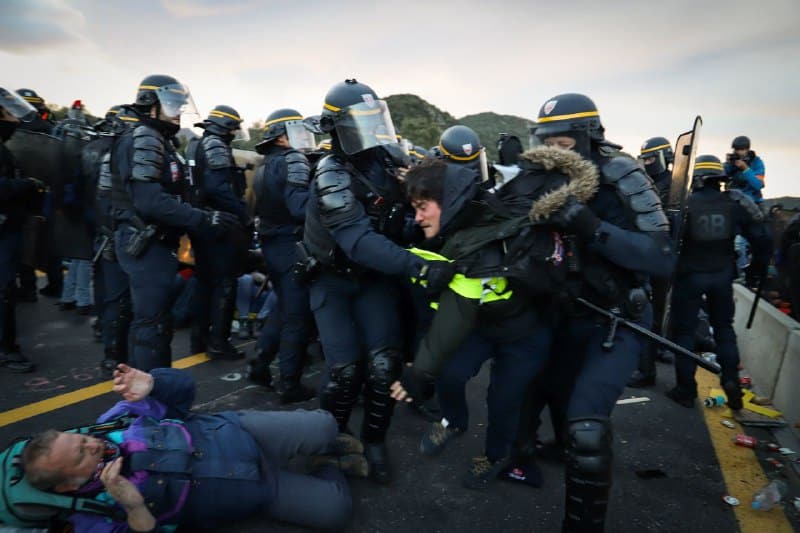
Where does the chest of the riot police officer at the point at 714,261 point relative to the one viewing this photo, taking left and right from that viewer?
facing away from the viewer

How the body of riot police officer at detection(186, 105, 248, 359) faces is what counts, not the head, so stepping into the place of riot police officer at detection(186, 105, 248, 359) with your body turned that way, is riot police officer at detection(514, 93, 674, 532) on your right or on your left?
on your right

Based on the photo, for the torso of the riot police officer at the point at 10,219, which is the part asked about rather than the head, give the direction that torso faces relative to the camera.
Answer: to the viewer's right

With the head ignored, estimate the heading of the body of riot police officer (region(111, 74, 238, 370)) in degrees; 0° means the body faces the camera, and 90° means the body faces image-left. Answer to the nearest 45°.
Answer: approximately 270°

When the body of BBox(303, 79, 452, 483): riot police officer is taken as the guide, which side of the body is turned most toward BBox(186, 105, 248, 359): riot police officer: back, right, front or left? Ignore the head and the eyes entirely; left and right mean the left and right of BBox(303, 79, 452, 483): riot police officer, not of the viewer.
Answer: back

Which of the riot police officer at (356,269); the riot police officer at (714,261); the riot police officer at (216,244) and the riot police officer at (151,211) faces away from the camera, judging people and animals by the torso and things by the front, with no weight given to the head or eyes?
the riot police officer at (714,261)

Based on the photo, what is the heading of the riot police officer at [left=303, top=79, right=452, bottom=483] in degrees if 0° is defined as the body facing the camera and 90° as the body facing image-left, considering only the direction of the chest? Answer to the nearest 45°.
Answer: approximately 315°
